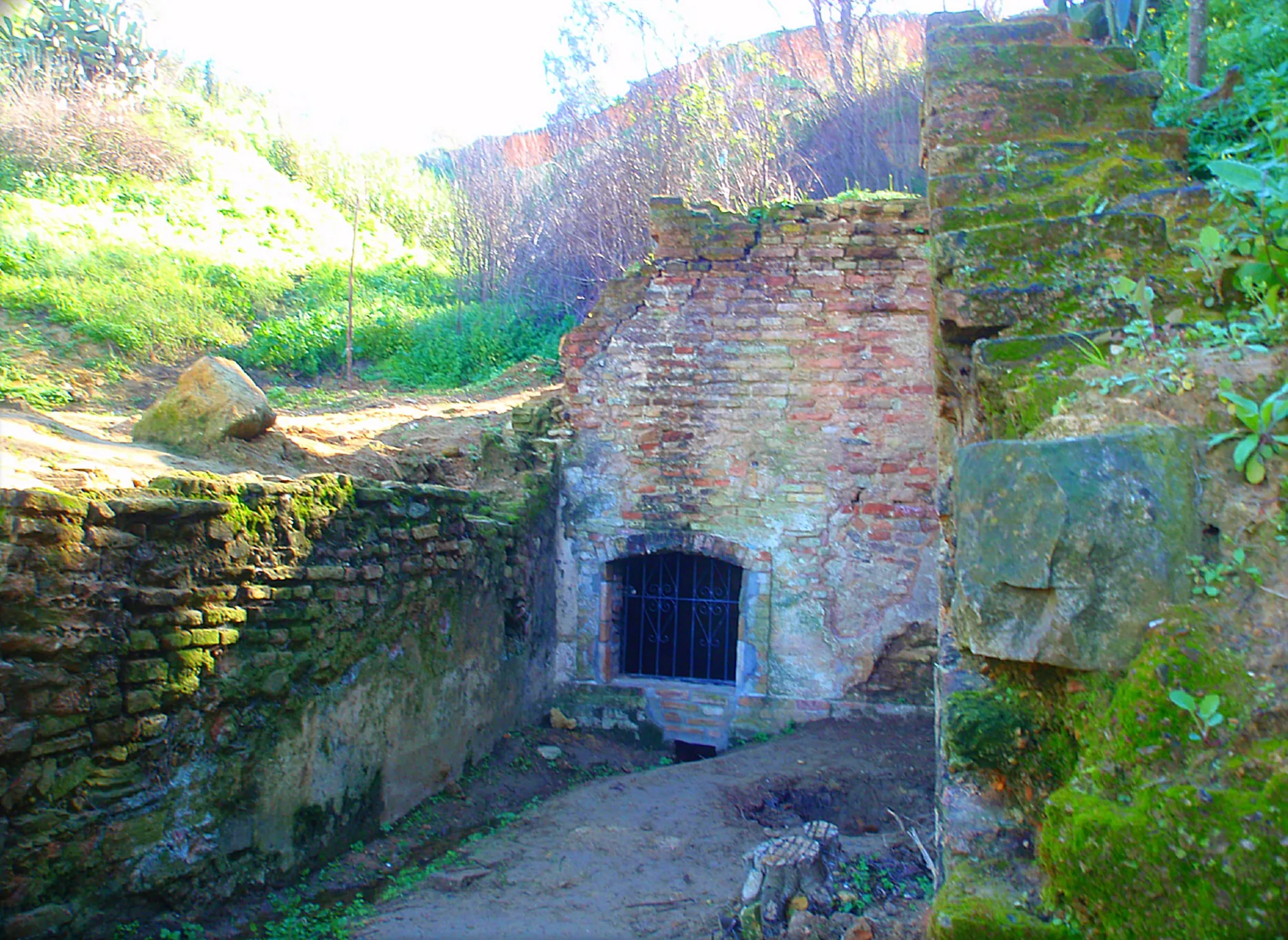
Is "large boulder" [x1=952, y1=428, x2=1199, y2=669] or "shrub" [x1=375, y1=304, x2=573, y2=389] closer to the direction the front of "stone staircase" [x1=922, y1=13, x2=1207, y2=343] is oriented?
the large boulder

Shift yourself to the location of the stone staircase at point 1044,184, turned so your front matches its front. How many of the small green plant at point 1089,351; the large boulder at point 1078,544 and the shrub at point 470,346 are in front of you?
2

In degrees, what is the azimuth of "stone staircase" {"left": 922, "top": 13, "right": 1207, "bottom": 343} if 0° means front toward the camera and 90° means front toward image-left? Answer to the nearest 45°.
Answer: approximately 0°

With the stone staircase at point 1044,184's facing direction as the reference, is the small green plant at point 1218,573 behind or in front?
in front

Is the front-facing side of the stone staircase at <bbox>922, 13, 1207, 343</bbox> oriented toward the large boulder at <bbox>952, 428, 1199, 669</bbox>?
yes

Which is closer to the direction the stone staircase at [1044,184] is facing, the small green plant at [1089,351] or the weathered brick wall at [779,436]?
the small green plant

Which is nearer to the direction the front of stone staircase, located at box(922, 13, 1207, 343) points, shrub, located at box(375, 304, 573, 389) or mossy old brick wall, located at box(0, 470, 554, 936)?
the mossy old brick wall

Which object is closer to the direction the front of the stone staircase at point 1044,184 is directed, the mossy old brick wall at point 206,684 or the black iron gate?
the mossy old brick wall
